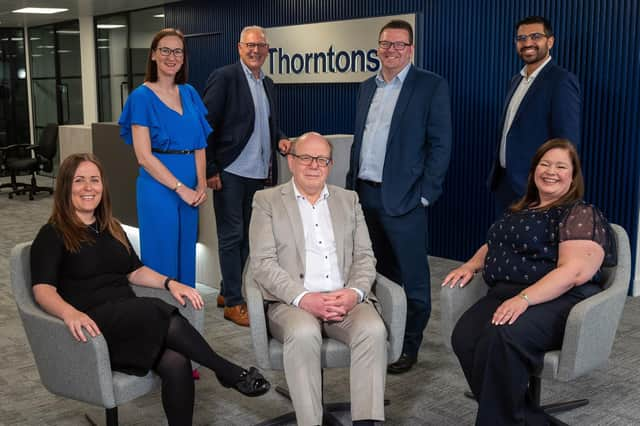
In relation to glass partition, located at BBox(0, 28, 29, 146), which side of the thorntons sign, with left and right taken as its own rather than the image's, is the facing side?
right

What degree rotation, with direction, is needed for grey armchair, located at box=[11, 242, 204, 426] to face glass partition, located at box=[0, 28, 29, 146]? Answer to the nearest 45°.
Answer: approximately 135° to its left

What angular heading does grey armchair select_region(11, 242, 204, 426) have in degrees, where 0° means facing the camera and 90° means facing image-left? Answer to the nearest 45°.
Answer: approximately 315°

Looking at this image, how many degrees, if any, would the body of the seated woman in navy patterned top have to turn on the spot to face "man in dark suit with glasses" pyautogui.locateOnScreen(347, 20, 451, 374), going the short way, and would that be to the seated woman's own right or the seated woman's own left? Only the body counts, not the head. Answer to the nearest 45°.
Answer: approximately 90° to the seated woman's own right

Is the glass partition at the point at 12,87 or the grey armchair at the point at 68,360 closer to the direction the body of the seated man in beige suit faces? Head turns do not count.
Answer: the grey armchair

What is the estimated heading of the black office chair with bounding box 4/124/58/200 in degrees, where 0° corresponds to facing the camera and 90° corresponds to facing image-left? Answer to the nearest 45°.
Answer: approximately 90°

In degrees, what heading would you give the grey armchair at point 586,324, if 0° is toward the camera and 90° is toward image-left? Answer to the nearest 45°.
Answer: approximately 45°

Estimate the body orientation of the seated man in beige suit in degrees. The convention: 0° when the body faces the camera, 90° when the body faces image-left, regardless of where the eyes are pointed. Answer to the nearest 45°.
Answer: approximately 0°
